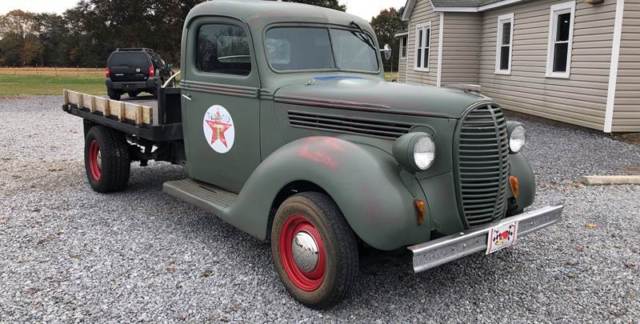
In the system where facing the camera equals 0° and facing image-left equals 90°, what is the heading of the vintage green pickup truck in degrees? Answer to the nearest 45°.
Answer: approximately 315°

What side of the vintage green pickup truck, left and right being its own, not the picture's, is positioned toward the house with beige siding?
left

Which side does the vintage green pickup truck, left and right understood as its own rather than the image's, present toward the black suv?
back
